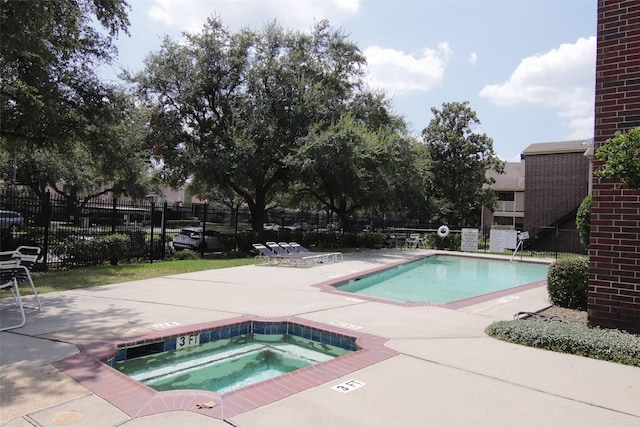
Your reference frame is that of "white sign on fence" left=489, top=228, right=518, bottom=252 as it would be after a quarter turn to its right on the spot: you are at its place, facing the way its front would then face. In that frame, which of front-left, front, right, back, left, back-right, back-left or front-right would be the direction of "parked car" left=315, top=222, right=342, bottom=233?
front

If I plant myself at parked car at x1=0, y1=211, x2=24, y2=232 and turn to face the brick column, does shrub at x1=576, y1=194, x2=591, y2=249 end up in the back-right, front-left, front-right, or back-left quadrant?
front-left

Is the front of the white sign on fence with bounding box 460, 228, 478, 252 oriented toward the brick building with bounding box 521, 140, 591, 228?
no

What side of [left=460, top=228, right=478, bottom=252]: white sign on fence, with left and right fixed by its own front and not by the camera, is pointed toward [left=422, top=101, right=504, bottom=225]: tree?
back

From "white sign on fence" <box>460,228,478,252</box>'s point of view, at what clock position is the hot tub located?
The hot tub is roughly at 12 o'clock from the white sign on fence.

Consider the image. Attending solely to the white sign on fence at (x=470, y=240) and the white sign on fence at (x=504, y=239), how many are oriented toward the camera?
2

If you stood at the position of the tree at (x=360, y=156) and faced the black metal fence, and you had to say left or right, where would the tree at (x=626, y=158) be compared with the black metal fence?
left

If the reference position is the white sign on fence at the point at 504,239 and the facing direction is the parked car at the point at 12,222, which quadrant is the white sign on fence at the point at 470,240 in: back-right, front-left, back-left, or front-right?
front-right

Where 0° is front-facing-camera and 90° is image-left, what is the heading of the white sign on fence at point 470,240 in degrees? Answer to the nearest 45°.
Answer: approximately 0°

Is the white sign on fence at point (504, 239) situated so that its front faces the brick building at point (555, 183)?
no

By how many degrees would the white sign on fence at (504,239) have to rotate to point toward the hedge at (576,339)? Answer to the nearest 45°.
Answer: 0° — it already faces it

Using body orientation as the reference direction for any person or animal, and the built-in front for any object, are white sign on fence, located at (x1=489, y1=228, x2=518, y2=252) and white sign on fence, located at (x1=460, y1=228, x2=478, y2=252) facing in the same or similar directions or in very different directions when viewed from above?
same or similar directions

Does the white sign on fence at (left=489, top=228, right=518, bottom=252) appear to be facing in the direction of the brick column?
yes

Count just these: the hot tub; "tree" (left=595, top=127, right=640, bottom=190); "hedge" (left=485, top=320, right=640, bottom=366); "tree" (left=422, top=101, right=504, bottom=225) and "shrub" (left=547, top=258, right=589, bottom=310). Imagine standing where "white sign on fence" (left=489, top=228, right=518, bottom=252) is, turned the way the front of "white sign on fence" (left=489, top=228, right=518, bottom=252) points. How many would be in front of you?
4

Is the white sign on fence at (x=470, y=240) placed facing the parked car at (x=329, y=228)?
no

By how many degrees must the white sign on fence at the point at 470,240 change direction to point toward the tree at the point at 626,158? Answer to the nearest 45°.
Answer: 0° — it already faces it

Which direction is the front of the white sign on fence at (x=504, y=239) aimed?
toward the camera

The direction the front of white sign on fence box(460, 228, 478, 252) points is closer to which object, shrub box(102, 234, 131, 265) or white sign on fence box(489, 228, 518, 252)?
the shrub

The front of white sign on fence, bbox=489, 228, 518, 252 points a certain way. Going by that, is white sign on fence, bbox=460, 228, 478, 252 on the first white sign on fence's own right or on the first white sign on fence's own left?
on the first white sign on fence's own right
